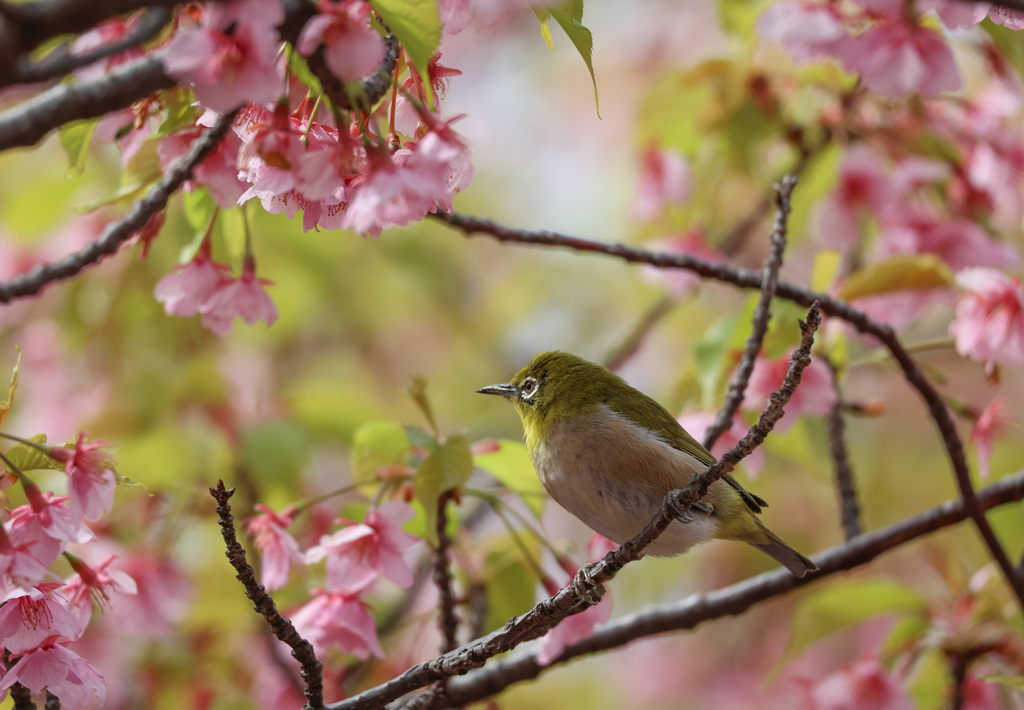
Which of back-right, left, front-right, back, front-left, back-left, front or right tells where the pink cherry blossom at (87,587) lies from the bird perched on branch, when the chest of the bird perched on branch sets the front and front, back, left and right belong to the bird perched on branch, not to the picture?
front-left

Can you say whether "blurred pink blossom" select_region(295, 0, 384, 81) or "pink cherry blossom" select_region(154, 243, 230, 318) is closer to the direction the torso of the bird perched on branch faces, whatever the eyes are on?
the pink cherry blossom

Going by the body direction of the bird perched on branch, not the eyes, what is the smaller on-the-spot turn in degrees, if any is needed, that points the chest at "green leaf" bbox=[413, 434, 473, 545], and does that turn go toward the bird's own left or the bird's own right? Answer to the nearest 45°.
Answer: approximately 45° to the bird's own right

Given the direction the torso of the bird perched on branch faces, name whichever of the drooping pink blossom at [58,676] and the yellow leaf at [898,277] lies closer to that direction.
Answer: the drooping pink blossom

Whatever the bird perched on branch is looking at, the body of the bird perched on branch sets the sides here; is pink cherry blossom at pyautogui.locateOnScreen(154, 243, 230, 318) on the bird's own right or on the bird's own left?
on the bird's own left

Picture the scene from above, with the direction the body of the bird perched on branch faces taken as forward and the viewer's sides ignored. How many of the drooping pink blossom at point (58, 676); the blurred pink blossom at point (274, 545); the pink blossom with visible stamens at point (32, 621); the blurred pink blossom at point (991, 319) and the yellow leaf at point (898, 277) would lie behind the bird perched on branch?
2

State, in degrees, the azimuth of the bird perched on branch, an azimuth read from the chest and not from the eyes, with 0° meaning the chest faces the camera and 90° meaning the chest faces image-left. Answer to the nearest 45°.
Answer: approximately 90°

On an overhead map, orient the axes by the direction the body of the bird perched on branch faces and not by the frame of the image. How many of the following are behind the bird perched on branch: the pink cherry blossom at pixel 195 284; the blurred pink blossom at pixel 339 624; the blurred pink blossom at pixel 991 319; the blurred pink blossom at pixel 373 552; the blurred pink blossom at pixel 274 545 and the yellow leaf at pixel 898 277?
2
